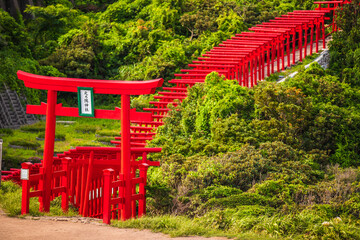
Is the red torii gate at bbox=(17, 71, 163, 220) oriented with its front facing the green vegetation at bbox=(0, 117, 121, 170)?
no

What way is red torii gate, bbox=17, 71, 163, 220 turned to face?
toward the camera

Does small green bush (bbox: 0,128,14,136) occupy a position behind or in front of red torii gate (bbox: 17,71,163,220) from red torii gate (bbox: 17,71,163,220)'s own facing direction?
behind

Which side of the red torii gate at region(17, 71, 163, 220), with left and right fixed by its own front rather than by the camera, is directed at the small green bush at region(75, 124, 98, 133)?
back

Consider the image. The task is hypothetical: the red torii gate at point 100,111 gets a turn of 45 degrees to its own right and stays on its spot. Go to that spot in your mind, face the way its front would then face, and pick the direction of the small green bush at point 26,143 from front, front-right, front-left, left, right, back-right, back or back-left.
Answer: back-right

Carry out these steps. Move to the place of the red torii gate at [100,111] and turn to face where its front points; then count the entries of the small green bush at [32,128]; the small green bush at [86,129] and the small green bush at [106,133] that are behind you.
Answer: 3

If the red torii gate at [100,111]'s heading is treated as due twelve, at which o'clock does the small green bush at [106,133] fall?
The small green bush is roughly at 6 o'clock from the red torii gate.

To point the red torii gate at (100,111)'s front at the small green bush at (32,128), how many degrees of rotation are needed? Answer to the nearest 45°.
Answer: approximately 180°
